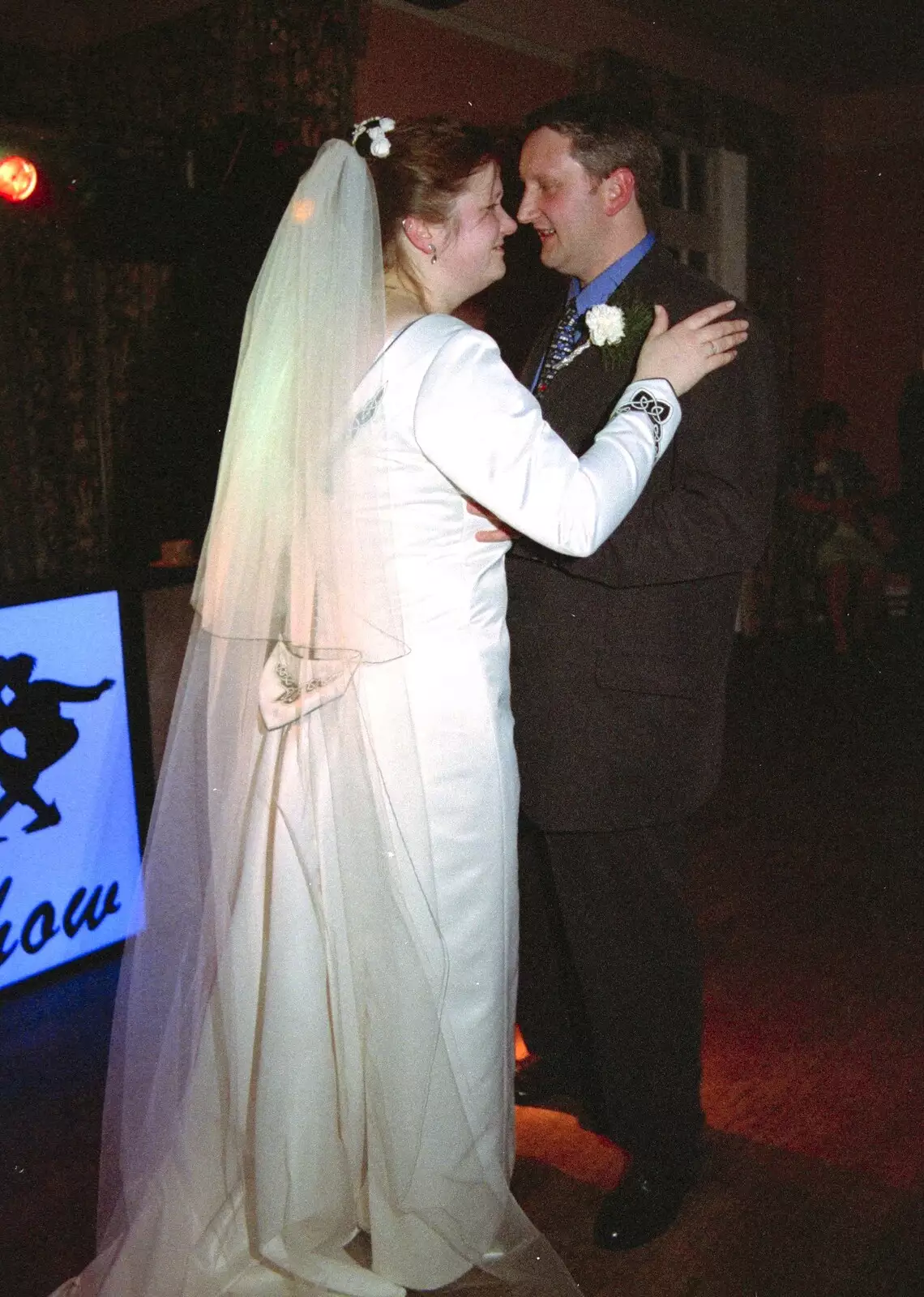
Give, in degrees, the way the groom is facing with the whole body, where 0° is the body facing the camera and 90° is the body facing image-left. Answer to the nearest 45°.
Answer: approximately 45°

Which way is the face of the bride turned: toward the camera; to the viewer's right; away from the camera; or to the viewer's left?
to the viewer's right

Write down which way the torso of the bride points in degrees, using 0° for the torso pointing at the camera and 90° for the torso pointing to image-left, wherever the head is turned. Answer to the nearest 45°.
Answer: approximately 225°
